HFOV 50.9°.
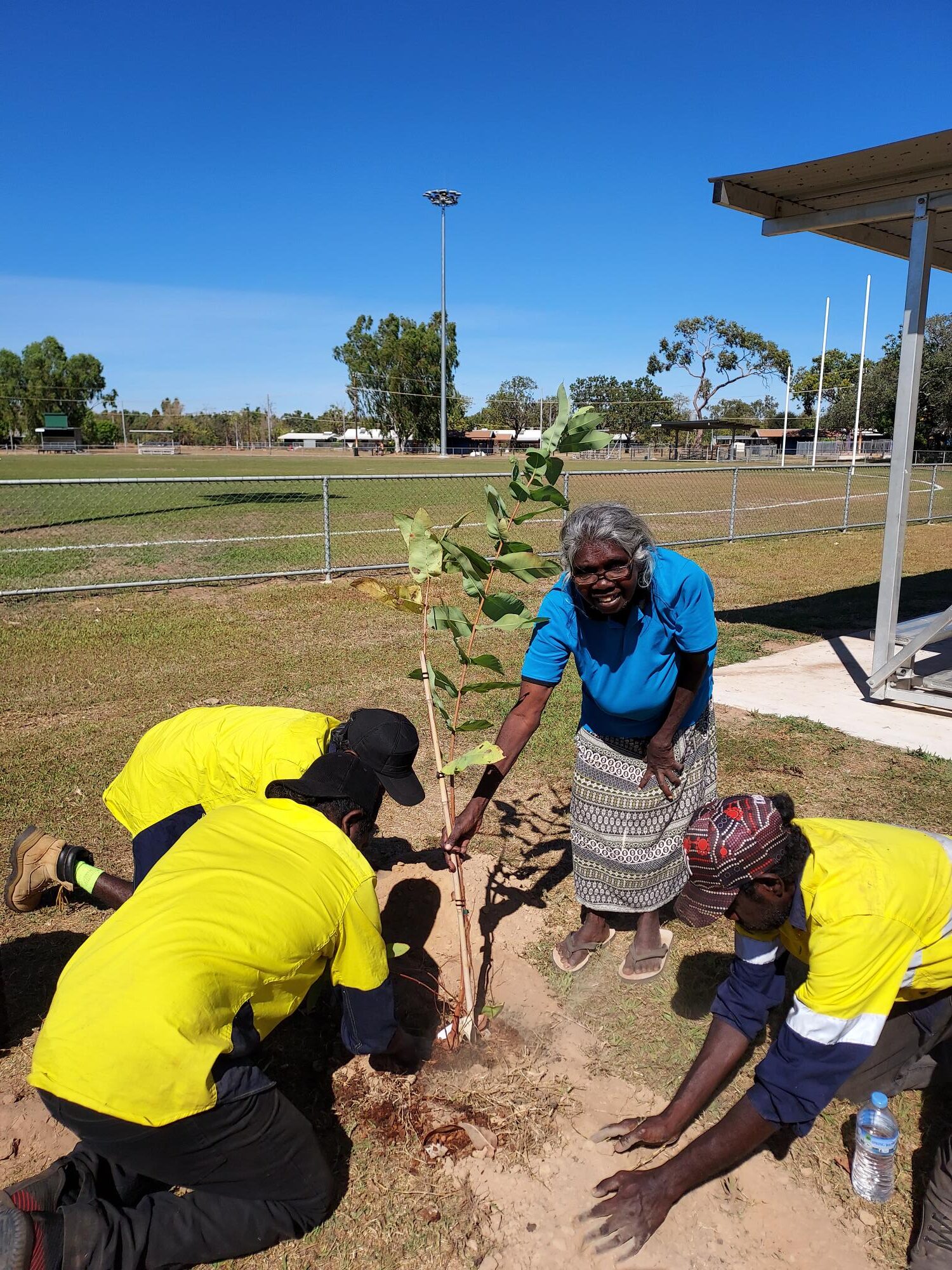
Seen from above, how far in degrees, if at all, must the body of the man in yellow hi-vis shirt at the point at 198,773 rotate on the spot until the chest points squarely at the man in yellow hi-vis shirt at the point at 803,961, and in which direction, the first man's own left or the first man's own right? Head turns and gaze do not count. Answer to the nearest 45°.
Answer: approximately 45° to the first man's own right

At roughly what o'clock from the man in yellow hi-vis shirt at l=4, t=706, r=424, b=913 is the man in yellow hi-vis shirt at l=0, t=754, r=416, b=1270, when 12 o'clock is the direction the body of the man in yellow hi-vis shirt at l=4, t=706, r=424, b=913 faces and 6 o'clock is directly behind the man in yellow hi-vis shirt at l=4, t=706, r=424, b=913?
the man in yellow hi-vis shirt at l=0, t=754, r=416, b=1270 is roughly at 3 o'clock from the man in yellow hi-vis shirt at l=4, t=706, r=424, b=913.

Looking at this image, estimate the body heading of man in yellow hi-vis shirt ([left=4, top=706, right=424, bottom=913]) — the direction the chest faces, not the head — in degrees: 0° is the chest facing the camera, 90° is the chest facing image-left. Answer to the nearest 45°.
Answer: approximately 270°

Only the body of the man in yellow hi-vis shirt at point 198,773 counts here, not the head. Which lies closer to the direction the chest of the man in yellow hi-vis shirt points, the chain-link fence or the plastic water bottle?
the plastic water bottle

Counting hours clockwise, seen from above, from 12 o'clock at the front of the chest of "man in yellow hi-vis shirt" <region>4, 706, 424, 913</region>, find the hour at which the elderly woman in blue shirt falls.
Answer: The elderly woman in blue shirt is roughly at 1 o'clock from the man in yellow hi-vis shirt.

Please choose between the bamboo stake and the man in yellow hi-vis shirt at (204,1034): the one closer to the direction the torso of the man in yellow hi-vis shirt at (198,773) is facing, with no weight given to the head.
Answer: the bamboo stake
